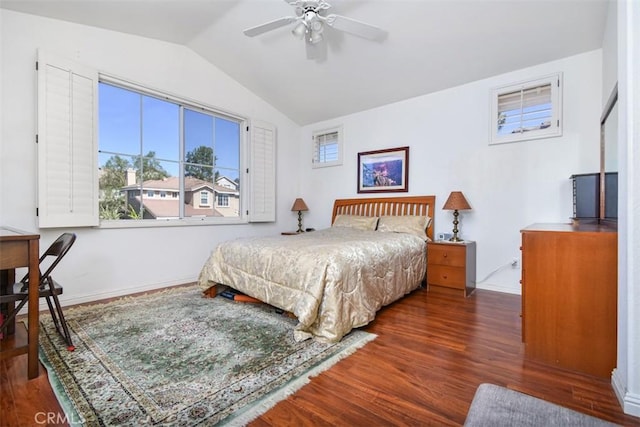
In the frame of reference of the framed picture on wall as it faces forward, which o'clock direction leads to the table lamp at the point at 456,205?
The table lamp is roughly at 9 o'clock from the framed picture on wall.

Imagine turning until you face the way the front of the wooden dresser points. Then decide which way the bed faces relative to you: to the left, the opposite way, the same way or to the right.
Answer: to the left

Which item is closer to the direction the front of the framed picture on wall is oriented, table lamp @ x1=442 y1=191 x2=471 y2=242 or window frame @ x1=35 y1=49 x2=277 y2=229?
the window frame

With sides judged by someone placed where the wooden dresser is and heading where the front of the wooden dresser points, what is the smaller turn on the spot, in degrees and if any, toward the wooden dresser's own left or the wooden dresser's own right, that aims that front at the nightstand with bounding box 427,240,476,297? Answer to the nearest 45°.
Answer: approximately 45° to the wooden dresser's own right

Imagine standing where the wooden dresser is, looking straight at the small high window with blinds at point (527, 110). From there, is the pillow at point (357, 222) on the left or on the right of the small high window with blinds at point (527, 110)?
left

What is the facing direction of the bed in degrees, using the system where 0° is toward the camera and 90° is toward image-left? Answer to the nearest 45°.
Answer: approximately 45°

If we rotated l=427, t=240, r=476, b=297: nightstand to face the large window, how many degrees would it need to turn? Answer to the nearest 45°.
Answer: approximately 90° to its right

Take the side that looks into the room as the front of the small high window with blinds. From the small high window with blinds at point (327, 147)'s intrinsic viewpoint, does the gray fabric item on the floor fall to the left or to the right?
on its left

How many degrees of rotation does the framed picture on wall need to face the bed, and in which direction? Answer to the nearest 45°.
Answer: approximately 45° to its left

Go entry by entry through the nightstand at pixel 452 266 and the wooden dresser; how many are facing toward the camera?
1

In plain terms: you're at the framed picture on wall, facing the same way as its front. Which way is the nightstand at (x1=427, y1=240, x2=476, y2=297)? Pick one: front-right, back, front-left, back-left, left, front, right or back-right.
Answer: left

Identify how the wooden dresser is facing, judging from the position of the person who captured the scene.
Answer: facing to the left of the viewer

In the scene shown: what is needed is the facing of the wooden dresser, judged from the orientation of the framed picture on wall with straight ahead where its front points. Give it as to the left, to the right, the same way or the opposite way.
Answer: to the right
